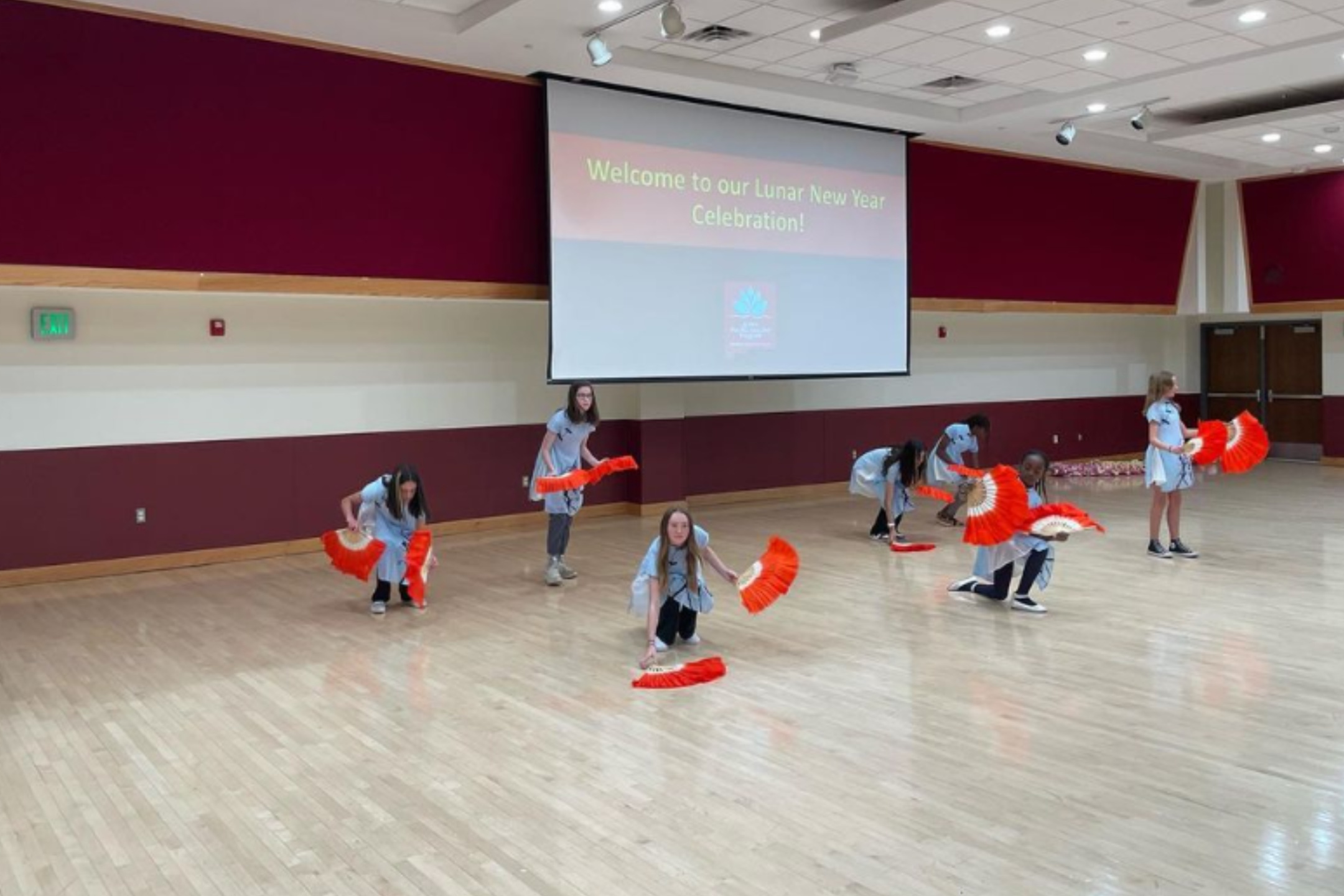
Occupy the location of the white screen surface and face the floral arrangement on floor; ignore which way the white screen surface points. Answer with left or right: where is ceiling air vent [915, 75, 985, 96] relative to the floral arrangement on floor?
right

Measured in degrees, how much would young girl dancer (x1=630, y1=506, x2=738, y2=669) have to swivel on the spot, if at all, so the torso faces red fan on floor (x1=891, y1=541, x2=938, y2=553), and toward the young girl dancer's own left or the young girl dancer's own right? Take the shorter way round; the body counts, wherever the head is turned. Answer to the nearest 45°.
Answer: approximately 135° to the young girl dancer's own left

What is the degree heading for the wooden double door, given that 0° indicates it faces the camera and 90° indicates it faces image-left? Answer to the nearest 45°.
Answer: approximately 0°

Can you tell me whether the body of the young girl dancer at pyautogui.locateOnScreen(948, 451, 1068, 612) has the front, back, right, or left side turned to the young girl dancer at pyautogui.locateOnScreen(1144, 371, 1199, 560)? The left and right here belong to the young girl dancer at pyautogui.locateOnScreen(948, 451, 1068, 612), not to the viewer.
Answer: left

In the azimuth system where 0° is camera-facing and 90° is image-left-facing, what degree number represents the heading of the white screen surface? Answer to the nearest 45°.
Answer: approximately 315°
